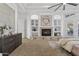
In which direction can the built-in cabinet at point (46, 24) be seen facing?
toward the camera
